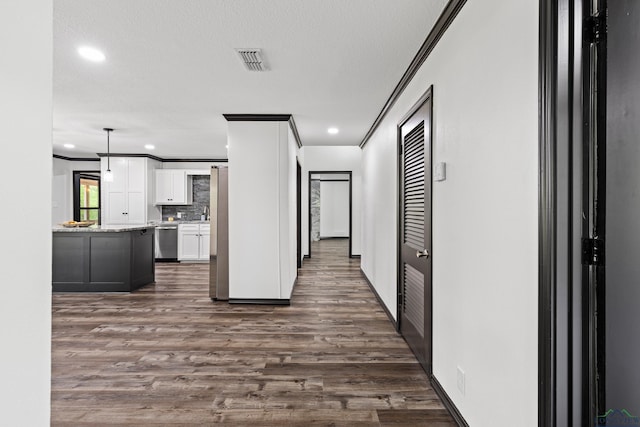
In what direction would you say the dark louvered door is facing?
to the viewer's left

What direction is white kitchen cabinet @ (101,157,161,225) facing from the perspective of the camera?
toward the camera

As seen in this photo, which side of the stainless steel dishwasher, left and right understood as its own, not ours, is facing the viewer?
front

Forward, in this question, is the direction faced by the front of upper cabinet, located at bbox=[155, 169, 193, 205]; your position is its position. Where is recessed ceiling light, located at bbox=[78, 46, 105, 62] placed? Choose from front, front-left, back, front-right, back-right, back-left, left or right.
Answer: front

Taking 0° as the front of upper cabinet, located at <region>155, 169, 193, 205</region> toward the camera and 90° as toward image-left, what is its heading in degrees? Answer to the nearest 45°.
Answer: approximately 0°

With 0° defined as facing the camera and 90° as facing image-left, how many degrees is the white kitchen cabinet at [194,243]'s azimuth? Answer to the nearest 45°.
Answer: approximately 0°

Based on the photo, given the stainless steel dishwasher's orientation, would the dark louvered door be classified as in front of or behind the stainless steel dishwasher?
in front

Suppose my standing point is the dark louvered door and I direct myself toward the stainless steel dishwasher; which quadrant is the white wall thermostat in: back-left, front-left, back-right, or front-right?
back-left

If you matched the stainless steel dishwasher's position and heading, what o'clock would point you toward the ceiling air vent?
The ceiling air vent is roughly at 12 o'clock from the stainless steel dishwasher.

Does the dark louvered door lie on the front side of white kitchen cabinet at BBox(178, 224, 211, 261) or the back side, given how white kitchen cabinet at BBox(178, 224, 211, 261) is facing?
on the front side

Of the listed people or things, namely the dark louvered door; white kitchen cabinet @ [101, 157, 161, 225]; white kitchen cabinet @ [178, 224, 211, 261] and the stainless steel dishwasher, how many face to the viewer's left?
1
